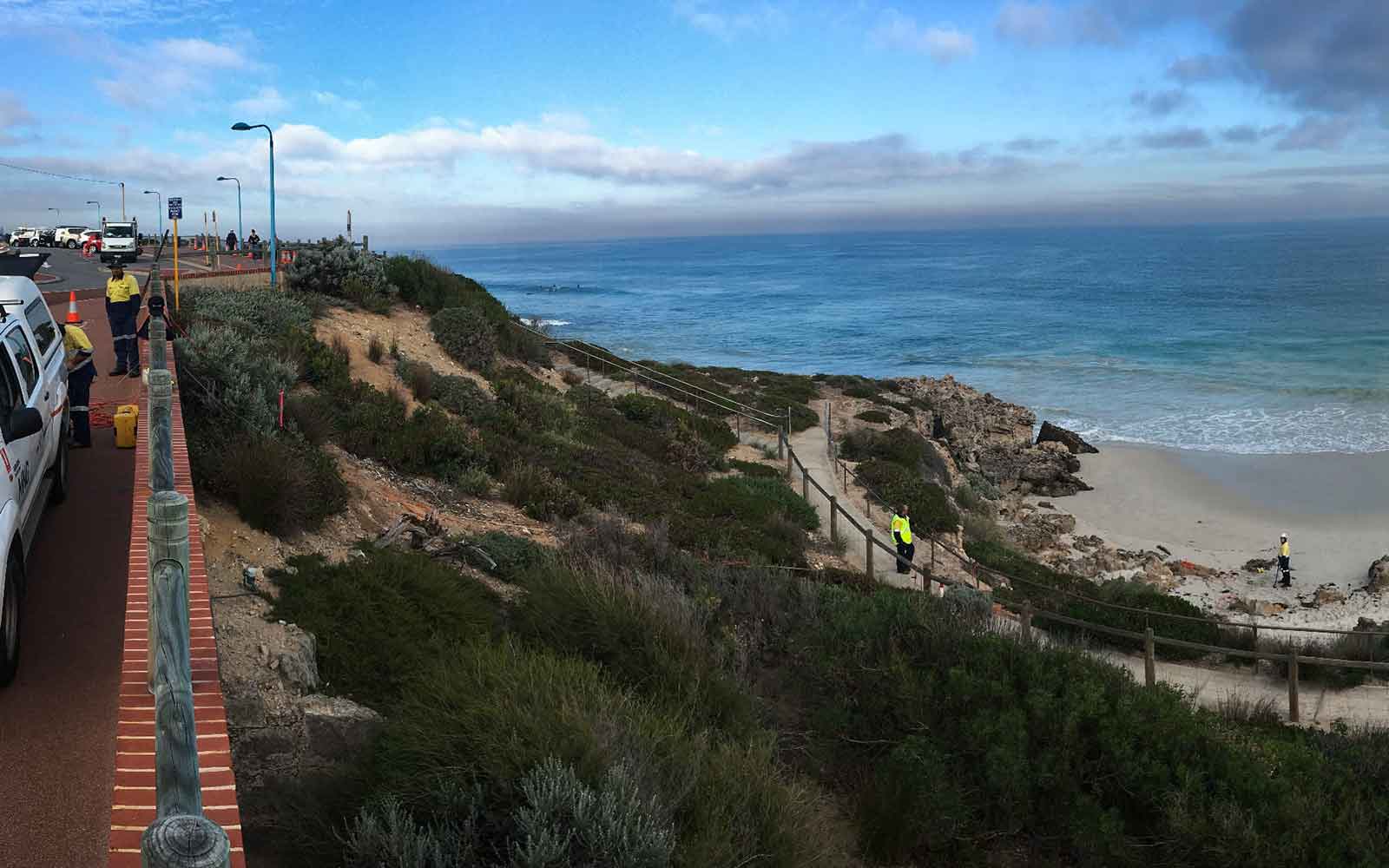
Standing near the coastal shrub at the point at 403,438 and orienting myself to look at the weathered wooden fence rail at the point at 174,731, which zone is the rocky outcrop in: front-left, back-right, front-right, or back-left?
back-left

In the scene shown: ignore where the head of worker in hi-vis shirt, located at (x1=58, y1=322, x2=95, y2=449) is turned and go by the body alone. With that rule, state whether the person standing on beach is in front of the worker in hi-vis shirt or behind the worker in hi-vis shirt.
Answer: behind

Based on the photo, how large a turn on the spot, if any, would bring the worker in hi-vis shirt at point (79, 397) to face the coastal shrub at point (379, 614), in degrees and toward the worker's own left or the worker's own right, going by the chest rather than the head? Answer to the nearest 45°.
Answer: approximately 135° to the worker's own left

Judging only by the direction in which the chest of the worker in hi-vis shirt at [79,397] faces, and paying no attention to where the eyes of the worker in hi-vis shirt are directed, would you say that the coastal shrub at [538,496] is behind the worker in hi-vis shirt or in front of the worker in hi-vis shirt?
behind

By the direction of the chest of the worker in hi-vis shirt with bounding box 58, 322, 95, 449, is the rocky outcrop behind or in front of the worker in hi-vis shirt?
behind

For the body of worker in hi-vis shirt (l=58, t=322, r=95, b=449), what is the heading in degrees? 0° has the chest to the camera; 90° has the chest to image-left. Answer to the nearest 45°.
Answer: approximately 90°

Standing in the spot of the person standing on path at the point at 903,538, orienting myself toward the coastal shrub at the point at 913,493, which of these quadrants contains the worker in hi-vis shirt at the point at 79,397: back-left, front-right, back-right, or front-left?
back-left
